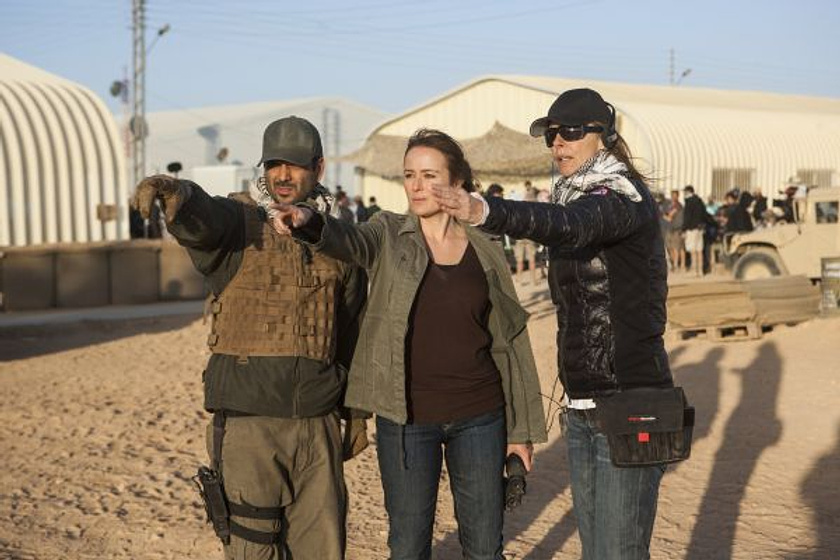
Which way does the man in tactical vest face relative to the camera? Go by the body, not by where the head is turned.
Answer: toward the camera

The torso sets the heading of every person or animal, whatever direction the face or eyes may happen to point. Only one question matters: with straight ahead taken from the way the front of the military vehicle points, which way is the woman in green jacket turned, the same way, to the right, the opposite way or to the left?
to the left

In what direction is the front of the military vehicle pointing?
to the viewer's left

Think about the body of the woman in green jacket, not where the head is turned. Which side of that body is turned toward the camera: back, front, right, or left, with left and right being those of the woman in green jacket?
front

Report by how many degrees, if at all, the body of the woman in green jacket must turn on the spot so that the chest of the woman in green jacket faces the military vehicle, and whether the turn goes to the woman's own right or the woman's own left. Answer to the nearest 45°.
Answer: approximately 135° to the woman's own left

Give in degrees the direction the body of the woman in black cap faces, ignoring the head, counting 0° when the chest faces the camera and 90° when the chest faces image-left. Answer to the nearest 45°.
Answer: approximately 45°

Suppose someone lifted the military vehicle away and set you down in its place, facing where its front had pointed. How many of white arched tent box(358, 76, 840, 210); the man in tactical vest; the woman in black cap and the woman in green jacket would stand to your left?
3

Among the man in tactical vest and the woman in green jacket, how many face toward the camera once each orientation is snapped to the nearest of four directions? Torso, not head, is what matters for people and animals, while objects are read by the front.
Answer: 2

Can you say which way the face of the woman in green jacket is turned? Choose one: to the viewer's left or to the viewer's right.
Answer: to the viewer's left

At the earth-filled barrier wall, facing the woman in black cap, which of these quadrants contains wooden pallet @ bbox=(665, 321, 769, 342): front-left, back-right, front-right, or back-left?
front-left

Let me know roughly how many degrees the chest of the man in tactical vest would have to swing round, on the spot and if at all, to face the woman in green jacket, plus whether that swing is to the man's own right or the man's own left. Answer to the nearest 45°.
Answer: approximately 90° to the man's own left
